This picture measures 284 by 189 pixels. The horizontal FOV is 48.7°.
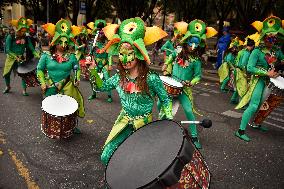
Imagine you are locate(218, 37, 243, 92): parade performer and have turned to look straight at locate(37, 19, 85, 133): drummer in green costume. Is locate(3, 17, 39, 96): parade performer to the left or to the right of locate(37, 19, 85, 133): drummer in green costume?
right

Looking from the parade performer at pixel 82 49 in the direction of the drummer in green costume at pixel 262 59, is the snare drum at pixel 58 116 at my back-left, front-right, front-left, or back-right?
front-right

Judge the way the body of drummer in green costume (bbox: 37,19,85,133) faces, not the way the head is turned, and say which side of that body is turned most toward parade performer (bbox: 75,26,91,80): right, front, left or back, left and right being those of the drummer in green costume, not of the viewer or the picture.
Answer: back

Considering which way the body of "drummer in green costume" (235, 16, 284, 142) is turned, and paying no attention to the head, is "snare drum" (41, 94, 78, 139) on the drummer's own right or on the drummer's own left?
on the drummer's own right

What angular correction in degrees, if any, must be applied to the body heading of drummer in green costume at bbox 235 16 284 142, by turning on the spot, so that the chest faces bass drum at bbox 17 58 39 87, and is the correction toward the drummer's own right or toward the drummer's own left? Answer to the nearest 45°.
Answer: approximately 135° to the drummer's own right

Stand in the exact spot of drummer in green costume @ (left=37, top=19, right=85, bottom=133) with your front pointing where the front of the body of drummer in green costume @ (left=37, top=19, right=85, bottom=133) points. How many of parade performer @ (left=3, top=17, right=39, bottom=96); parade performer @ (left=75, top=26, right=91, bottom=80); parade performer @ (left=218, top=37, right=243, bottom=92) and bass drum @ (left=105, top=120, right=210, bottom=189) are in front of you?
1

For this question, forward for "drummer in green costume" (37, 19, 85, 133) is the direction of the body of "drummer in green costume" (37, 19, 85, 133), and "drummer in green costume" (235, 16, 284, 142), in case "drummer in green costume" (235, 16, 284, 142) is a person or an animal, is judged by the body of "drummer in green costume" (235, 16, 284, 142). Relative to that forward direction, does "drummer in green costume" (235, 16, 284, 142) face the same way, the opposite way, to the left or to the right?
to the left

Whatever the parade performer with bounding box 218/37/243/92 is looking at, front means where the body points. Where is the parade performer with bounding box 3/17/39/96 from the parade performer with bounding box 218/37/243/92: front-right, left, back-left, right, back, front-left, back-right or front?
back-right

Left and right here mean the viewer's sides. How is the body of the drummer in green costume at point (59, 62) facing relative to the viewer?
facing the viewer

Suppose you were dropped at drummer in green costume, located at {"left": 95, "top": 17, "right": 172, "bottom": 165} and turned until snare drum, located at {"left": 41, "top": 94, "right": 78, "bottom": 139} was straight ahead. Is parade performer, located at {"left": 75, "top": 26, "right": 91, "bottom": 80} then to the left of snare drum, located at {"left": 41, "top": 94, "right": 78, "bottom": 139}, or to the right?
right

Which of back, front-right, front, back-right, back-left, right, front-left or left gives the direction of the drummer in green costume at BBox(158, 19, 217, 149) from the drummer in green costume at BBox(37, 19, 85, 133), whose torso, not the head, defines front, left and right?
left

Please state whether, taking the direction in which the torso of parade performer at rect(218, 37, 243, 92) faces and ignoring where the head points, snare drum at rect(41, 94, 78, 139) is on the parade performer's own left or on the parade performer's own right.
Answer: on the parade performer's own right
